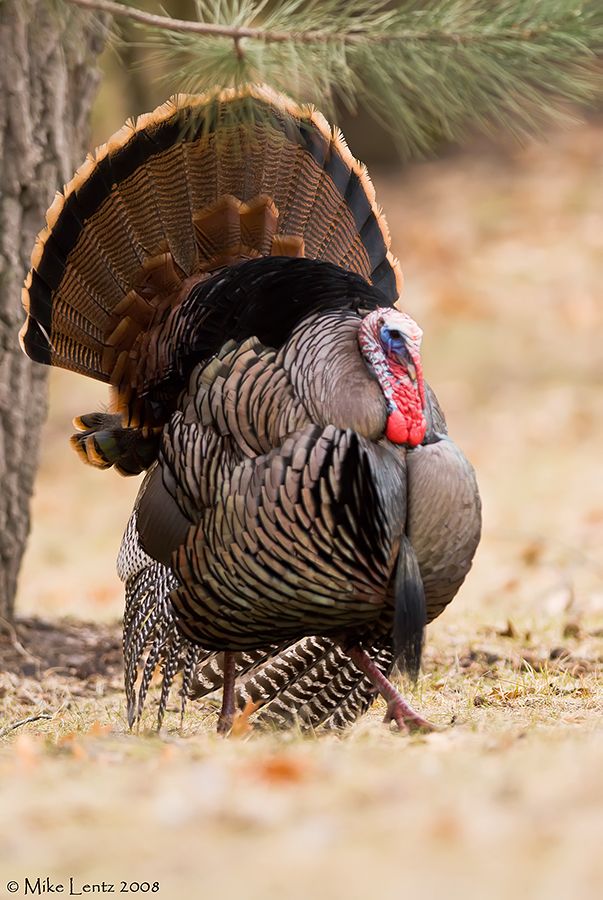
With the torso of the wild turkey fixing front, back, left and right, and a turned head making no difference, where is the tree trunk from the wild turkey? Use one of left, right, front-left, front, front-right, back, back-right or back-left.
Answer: back

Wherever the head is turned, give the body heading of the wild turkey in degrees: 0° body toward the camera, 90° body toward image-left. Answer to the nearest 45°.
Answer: approximately 315°
